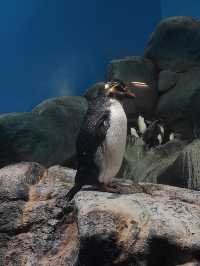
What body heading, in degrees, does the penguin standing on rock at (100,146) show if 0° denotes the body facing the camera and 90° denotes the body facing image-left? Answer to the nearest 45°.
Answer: approximately 270°

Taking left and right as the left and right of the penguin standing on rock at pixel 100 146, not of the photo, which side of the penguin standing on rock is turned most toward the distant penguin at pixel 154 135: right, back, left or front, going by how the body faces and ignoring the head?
left

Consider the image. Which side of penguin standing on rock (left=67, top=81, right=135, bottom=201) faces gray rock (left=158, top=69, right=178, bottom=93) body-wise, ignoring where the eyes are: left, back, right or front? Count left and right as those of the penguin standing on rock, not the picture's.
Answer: left

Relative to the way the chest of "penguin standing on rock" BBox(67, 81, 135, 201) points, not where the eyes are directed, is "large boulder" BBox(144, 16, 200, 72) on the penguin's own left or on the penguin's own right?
on the penguin's own left
